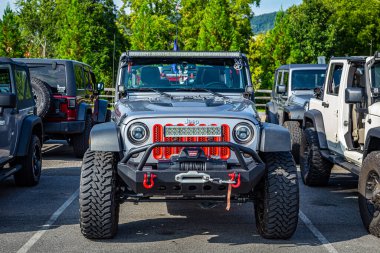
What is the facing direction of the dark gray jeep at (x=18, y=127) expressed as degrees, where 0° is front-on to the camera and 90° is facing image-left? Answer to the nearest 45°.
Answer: approximately 45°

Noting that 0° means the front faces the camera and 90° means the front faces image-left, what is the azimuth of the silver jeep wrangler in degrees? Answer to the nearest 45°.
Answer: approximately 0°

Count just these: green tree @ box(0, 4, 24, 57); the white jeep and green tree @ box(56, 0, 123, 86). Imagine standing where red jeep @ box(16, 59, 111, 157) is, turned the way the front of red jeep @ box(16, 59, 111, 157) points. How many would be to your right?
1

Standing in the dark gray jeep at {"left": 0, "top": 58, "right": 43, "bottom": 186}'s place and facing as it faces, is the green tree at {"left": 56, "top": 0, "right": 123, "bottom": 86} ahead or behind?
behind

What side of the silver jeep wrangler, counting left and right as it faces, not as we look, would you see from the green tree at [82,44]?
back

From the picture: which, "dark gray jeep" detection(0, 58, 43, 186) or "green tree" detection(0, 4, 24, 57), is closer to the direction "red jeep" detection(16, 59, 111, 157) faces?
the green tree

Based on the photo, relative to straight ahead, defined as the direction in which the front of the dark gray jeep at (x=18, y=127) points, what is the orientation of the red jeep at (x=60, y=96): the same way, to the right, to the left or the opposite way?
the opposite way

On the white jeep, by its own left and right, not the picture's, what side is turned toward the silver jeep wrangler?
right

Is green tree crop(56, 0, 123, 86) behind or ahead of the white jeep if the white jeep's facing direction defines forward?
behind

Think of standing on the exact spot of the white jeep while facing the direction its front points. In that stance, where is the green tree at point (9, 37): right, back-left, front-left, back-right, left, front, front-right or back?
back

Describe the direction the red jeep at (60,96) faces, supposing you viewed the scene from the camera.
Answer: facing away from the viewer and to the right of the viewer

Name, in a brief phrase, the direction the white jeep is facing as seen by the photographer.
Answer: facing the viewer and to the right of the viewer

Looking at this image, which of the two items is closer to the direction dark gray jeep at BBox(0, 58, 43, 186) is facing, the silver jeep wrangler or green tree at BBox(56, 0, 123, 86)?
the silver jeep wrangler
